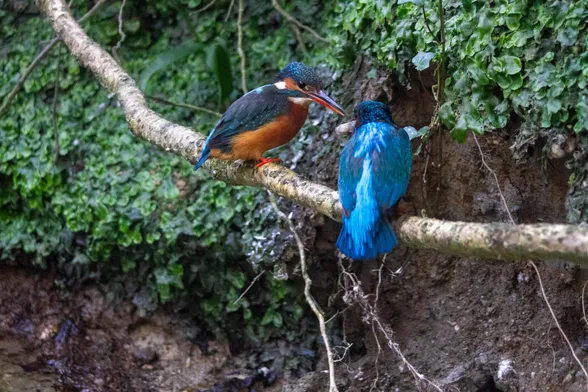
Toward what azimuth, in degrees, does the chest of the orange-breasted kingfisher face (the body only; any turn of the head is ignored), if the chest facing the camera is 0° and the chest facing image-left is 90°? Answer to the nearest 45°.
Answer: approximately 270°

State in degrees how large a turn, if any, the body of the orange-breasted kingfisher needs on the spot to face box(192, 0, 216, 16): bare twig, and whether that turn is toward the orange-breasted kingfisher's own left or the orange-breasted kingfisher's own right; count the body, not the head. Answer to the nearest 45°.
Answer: approximately 90° to the orange-breasted kingfisher's own left

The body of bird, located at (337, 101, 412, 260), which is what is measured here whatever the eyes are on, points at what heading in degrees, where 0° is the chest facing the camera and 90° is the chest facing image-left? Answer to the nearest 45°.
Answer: approximately 180°

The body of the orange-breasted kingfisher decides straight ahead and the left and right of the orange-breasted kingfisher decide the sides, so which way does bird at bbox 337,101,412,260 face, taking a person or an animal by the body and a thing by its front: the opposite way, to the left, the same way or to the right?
to the left
